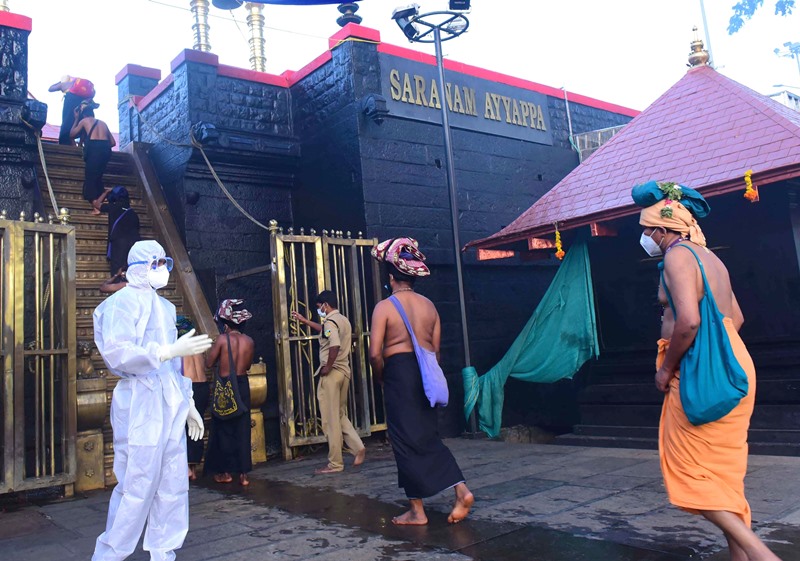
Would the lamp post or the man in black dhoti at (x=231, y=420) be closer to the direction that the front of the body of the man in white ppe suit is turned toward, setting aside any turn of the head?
the lamp post

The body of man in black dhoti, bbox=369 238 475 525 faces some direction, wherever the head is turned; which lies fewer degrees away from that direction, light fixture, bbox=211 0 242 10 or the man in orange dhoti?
the light fixture

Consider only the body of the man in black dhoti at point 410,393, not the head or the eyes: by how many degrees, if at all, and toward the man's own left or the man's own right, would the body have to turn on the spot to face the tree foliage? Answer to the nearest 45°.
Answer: approximately 90° to the man's own right

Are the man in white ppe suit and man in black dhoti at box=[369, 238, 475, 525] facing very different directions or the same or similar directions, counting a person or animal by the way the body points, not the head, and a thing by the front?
very different directions

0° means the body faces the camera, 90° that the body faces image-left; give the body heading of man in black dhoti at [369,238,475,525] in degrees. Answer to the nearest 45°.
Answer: approximately 135°

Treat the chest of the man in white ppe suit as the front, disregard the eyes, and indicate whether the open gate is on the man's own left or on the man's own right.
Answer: on the man's own left

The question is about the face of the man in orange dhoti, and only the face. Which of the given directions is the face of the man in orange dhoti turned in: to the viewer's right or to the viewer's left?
to the viewer's left
